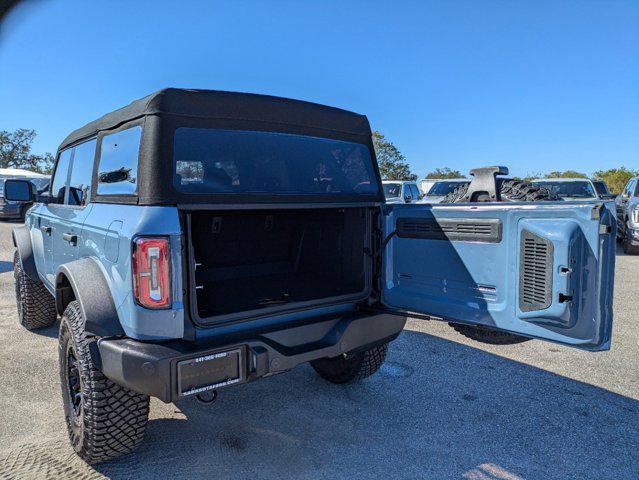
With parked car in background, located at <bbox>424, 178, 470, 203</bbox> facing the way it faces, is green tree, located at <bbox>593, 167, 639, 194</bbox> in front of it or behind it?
behind

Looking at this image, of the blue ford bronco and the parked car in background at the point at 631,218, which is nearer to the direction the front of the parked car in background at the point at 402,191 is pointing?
the blue ford bronco

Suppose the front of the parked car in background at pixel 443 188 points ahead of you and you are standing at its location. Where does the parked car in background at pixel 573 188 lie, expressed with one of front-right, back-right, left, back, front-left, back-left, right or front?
back-left

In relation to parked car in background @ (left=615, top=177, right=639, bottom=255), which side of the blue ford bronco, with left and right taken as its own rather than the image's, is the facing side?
right

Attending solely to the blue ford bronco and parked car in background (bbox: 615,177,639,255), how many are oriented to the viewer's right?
0

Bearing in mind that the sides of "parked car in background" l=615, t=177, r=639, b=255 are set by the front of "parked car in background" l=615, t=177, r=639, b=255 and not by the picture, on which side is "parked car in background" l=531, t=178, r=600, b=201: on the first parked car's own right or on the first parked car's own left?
on the first parked car's own right

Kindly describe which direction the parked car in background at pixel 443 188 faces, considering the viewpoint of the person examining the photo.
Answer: facing the viewer and to the left of the viewer

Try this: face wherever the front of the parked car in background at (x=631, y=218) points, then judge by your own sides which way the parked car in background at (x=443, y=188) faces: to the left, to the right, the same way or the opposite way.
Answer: the same way

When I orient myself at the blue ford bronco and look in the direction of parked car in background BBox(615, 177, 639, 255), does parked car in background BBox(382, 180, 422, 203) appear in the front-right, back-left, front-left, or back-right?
front-left

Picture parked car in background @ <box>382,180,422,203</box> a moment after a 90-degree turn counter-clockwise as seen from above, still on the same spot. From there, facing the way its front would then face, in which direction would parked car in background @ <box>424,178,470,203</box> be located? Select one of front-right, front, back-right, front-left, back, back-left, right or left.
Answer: front

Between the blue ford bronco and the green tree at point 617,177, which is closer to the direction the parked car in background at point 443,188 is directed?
the blue ford bronco

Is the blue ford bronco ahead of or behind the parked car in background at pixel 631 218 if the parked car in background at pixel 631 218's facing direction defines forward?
ahead

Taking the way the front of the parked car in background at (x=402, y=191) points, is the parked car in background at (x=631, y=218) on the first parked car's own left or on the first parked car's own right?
on the first parked car's own left

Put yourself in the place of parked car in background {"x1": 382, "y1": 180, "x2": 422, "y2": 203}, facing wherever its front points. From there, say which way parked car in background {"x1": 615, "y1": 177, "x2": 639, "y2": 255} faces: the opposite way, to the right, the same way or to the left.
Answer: the same way

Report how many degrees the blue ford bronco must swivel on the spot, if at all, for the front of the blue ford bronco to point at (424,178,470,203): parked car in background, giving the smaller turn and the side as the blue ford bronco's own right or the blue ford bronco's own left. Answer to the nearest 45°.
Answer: approximately 45° to the blue ford bronco's own right
